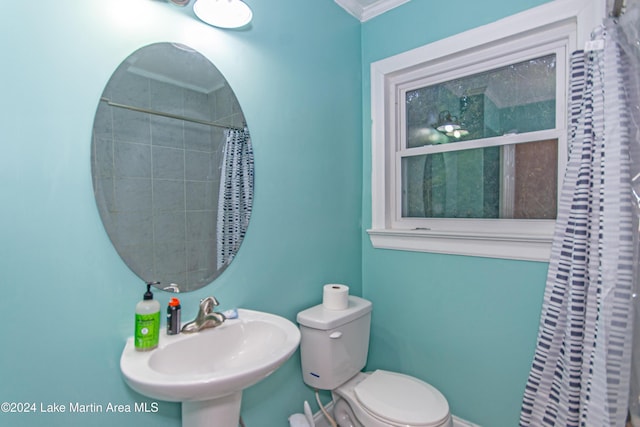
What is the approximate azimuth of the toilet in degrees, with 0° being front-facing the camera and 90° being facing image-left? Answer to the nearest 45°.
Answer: approximately 315°

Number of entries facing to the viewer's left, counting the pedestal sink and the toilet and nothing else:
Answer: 0

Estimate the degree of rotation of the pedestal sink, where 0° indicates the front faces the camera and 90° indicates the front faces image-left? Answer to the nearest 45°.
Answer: approximately 315°

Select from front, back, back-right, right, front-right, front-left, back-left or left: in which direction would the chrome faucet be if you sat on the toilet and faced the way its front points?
right

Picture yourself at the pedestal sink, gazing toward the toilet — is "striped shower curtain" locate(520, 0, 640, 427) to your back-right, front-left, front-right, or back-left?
front-right

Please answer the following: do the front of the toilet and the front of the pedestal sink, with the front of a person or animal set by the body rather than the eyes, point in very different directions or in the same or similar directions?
same or similar directions

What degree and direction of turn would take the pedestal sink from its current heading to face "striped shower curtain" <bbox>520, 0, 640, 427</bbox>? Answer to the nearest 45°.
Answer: approximately 45° to its left

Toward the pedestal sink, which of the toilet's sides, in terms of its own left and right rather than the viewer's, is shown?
right

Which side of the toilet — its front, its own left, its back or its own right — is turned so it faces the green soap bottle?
right
